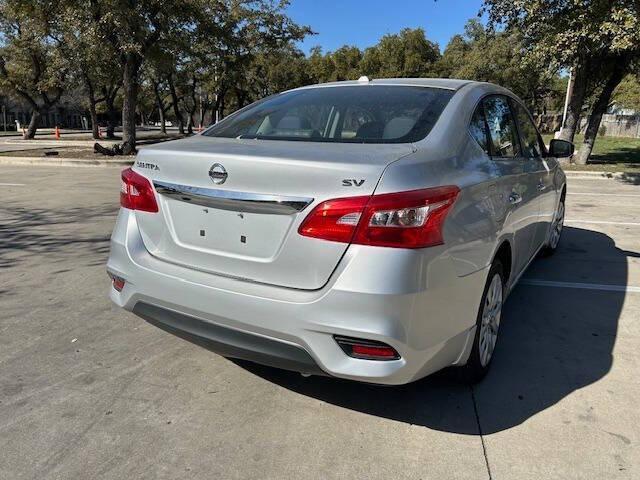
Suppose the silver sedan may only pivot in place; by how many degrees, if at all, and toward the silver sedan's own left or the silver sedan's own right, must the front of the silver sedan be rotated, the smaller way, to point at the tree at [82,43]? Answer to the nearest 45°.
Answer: approximately 90° to the silver sedan's own left

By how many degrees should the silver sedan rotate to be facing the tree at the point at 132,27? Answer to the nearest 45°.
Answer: approximately 90° to its left

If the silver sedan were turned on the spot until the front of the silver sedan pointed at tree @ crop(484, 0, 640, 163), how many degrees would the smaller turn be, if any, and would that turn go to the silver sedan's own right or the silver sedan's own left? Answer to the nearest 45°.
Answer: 0° — it already faces it

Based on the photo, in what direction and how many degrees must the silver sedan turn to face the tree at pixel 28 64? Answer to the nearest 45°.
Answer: approximately 90° to its left

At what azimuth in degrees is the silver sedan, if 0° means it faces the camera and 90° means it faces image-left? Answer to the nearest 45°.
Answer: approximately 225°
